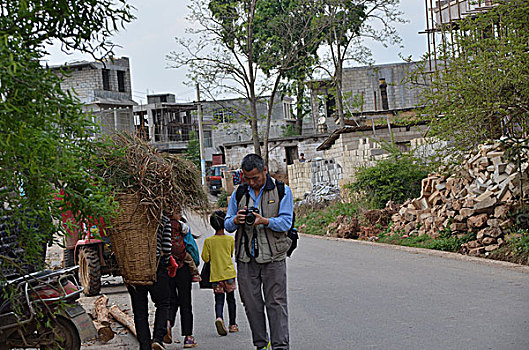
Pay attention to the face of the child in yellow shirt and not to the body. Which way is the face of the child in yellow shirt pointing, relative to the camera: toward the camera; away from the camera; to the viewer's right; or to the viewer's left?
away from the camera

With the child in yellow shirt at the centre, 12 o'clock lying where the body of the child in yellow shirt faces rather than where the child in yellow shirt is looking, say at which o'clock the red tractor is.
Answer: The red tractor is roughly at 11 o'clock from the child in yellow shirt.

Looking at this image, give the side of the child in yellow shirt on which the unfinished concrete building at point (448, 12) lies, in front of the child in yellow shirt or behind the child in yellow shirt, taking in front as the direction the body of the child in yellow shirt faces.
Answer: in front

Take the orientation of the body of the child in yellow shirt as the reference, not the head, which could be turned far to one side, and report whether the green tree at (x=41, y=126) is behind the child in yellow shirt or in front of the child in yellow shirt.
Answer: behind

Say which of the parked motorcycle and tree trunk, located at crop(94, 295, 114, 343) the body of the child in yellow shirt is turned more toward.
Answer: the tree trunk

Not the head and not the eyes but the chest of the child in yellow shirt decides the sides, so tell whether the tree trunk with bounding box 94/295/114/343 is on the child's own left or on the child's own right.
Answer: on the child's own left

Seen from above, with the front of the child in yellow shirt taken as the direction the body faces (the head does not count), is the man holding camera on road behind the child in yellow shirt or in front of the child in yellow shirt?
behind

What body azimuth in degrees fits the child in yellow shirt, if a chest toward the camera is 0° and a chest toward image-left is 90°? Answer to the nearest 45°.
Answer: approximately 180°

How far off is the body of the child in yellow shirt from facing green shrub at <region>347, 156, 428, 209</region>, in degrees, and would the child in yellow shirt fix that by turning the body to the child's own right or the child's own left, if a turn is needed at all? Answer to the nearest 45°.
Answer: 0° — they already face it

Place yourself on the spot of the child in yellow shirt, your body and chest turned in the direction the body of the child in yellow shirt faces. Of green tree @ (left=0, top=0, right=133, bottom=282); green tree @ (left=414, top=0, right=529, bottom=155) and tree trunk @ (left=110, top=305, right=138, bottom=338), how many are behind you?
1

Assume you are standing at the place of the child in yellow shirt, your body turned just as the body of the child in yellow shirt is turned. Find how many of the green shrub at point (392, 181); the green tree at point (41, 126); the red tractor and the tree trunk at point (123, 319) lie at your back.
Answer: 1

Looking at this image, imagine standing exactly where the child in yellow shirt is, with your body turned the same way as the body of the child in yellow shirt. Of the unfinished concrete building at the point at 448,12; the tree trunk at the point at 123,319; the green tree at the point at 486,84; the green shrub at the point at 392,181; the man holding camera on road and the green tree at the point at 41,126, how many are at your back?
2

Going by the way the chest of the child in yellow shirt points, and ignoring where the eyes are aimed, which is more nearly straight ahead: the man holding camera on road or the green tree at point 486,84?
the green tree

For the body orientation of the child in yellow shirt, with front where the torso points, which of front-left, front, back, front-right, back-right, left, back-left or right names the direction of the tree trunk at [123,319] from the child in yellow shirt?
front-left
